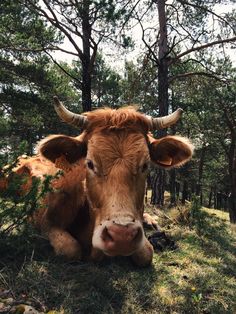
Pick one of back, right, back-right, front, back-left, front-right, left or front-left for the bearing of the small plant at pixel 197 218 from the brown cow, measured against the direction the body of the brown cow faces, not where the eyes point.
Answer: left

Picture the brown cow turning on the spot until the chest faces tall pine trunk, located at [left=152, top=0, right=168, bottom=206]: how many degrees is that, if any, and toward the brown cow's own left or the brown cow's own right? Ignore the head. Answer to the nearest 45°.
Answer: approximately 135° to the brown cow's own left

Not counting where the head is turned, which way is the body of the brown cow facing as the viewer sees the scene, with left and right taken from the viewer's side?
facing the viewer and to the right of the viewer

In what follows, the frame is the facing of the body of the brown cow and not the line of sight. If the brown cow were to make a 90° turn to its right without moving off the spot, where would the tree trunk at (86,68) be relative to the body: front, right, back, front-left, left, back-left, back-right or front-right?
back-right

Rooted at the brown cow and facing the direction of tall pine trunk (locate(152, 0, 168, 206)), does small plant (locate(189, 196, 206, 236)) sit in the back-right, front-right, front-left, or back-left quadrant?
front-right

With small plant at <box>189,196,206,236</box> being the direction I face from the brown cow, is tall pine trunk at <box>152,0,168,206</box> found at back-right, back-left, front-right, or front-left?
front-left
